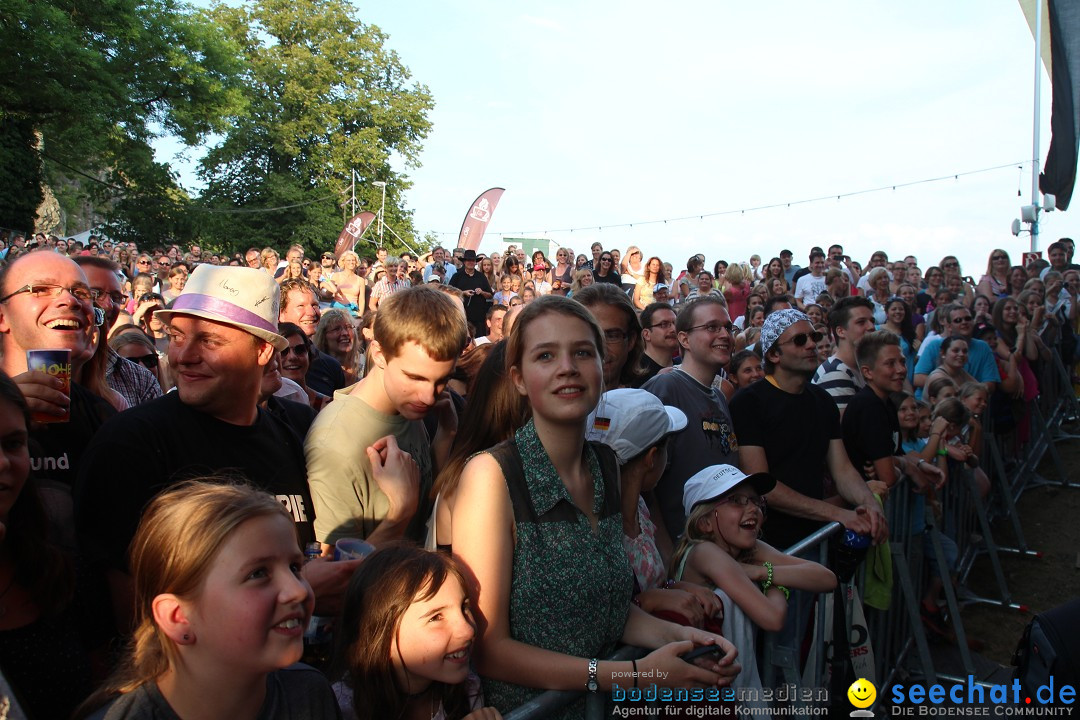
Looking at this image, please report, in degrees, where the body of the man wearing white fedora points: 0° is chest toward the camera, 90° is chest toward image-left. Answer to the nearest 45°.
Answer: approximately 315°

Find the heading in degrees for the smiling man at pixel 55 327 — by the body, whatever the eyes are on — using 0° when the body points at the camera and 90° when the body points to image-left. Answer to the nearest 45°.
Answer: approximately 315°

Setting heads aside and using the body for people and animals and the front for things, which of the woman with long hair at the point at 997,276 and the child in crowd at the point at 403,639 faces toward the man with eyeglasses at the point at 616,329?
the woman with long hair

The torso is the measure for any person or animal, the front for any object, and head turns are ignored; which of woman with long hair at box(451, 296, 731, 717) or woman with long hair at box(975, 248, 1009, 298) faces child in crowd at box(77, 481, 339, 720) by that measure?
woman with long hair at box(975, 248, 1009, 298)

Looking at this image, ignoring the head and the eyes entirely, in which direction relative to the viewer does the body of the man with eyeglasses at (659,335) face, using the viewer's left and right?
facing the viewer and to the right of the viewer

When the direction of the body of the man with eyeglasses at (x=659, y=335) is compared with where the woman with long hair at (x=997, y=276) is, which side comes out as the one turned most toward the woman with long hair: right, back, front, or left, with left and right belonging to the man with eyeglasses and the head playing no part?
left
